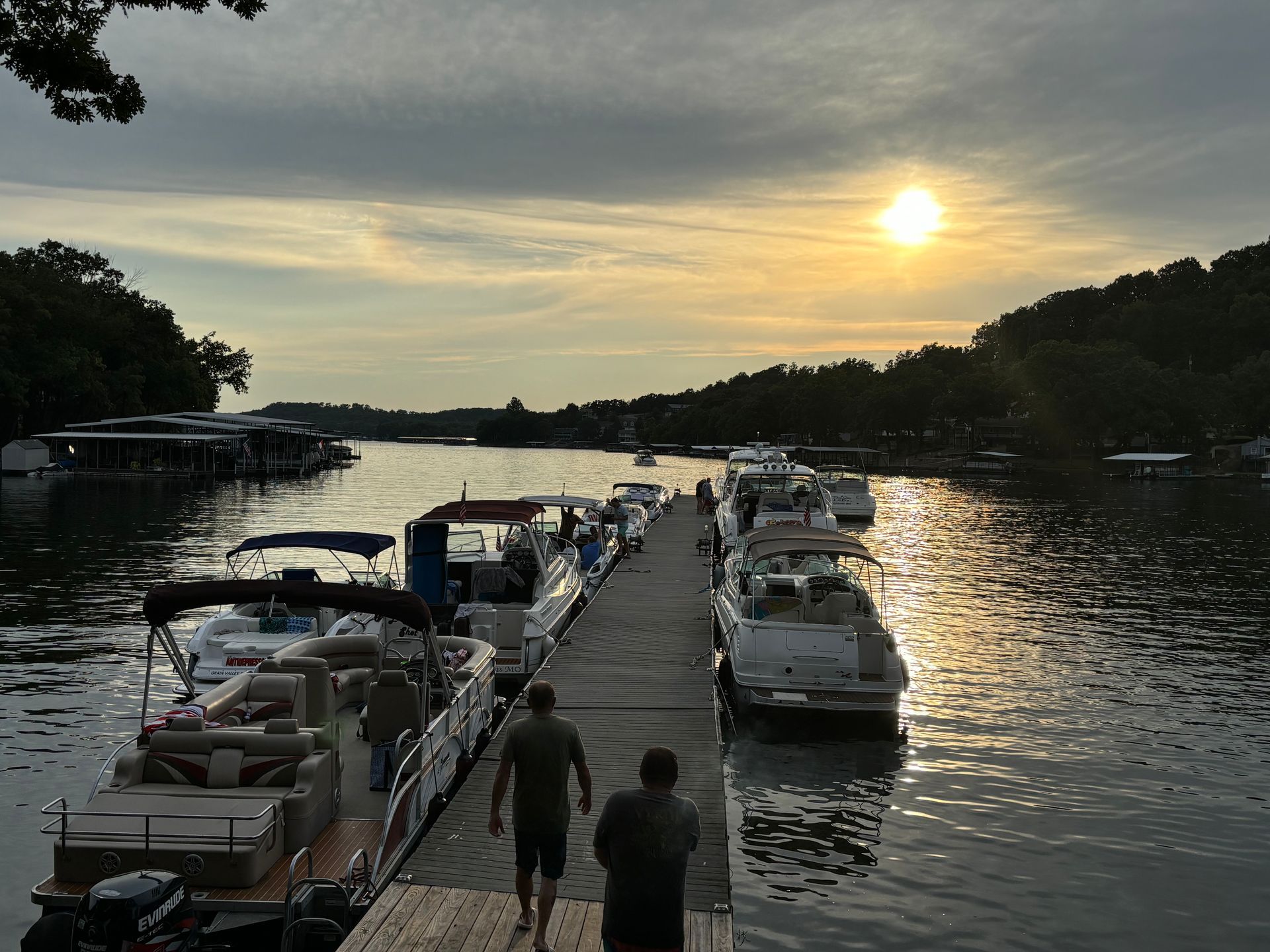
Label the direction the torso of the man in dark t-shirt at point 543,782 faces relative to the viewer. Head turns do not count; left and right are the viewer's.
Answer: facing away from the viewer

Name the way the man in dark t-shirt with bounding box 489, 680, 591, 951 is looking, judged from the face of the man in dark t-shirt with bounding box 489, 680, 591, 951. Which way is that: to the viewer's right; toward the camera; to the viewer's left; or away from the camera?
away from the camera

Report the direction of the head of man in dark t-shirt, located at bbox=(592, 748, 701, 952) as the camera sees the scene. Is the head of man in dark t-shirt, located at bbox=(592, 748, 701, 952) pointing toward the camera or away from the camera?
away from the camera

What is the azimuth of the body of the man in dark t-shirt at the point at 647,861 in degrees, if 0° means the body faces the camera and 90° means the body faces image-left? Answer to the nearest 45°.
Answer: approximately 180°

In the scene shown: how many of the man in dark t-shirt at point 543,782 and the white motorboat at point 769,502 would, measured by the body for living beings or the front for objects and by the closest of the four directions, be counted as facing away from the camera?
2

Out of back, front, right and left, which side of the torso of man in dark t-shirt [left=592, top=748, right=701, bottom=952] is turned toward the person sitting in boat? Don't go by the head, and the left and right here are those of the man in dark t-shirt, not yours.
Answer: front

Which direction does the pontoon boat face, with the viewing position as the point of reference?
facing away from the viewer and to the right of the viewer

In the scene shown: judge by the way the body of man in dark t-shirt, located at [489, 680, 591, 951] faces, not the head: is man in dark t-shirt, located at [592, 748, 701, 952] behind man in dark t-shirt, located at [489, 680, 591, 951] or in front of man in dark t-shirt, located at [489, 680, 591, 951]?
behind

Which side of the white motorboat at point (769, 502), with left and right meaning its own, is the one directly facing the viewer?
back

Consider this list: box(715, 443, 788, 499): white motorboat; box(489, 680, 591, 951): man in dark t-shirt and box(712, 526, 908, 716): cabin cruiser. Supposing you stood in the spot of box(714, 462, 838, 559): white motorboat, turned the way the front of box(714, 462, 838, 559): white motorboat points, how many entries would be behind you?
2
